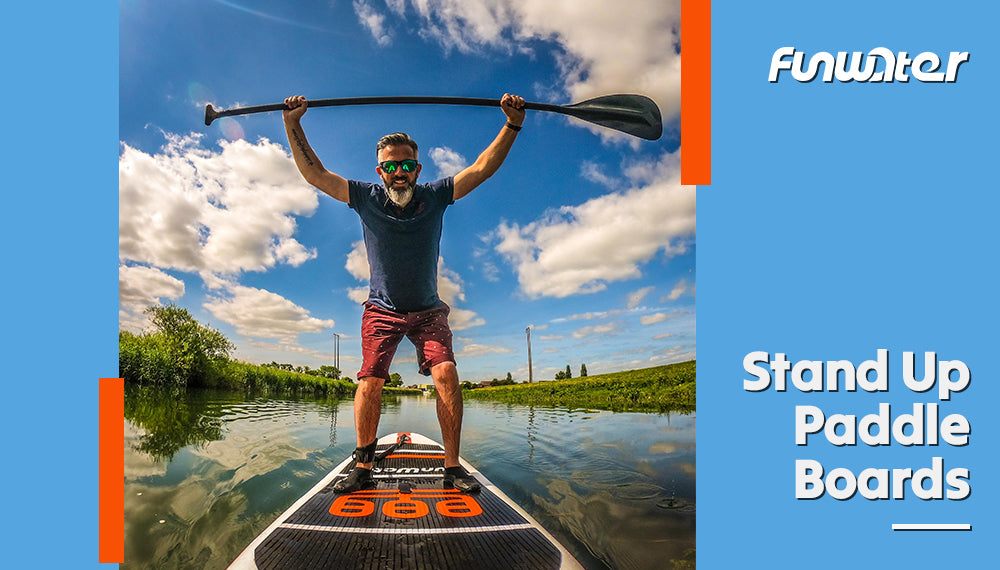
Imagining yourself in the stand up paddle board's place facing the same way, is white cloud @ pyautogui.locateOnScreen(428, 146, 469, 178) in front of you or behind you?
behind

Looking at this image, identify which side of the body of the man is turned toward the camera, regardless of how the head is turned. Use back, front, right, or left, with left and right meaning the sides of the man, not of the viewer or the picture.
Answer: front

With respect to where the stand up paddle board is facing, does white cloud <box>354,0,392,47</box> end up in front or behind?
behind

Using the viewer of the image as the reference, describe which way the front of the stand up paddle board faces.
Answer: facing the viewer

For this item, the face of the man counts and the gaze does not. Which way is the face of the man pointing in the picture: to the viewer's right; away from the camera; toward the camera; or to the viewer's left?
toward the camera
